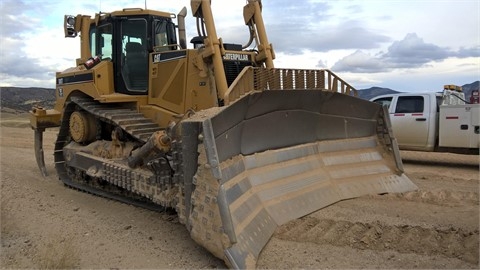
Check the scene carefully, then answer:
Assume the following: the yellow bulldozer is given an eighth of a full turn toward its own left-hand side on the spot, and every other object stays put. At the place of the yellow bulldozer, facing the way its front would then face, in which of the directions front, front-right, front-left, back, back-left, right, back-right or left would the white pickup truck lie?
front-left

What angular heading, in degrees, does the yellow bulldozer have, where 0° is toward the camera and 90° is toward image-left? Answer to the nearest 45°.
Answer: approximately 315°

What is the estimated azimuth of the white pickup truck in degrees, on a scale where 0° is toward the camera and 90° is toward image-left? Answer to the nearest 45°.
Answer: approximately 90°
